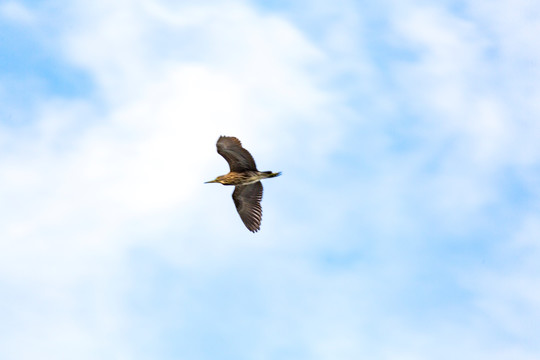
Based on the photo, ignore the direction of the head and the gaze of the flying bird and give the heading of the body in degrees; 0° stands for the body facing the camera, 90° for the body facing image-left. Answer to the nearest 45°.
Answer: approximately 90°
